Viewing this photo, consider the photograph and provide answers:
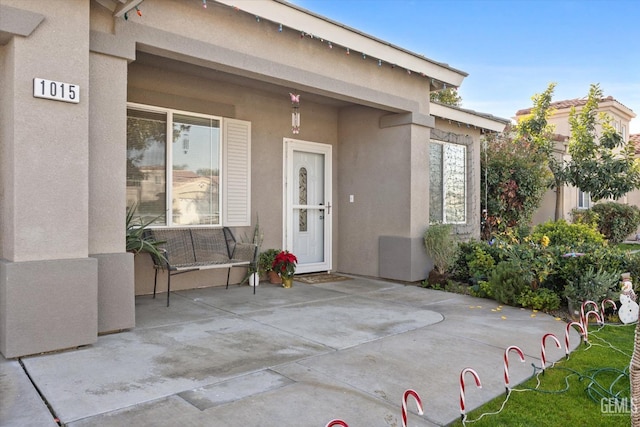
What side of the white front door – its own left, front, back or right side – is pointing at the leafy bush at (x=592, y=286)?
front

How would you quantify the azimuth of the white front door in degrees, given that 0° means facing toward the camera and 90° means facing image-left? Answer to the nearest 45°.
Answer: approximately 315°

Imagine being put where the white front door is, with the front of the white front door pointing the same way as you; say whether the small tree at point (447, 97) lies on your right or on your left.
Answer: on your left

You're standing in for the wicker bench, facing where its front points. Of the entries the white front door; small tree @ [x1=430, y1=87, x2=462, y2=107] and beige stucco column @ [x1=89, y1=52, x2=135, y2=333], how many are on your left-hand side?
2

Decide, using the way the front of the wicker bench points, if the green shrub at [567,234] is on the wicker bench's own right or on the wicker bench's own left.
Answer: on the wicker bench's own left

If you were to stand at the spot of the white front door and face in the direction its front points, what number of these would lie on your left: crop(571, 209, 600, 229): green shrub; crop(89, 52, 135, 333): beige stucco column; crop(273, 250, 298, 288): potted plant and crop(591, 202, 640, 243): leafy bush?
2

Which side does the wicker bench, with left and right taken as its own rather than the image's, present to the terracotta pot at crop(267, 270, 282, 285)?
left

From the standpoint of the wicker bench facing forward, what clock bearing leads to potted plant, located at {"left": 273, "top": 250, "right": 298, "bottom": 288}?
The potted plant is roughly at 10 o'clock from the wicker bench.

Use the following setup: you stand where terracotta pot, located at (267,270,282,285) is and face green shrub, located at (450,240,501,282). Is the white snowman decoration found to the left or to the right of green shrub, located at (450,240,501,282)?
right

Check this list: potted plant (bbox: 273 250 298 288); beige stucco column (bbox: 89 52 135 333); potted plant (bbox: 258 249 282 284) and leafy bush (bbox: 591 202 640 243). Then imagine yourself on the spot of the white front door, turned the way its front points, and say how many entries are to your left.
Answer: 1

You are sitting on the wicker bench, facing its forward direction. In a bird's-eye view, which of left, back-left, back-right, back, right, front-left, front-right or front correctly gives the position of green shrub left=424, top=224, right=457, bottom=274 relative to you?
front-left

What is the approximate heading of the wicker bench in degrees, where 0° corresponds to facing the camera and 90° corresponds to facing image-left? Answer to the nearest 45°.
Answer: approximately 315°

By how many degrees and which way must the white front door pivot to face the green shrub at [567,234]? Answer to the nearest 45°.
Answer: approximately 45° to its left

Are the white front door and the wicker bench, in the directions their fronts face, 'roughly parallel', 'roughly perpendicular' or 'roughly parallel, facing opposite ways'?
roughly parallel

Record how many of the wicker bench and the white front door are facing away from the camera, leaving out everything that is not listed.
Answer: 0

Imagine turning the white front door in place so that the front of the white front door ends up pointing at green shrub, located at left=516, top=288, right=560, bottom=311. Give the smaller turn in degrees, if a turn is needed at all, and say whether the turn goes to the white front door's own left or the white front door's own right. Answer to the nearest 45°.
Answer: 0° — it already faces it
